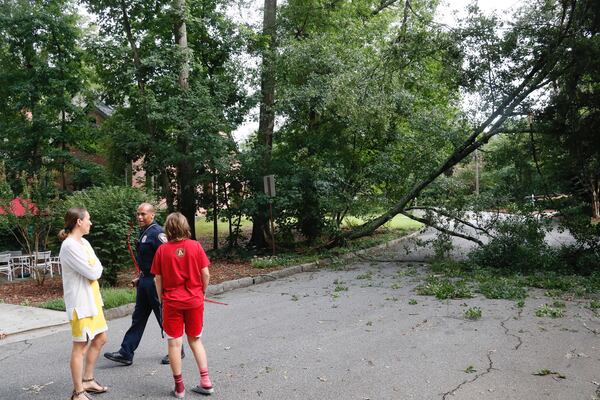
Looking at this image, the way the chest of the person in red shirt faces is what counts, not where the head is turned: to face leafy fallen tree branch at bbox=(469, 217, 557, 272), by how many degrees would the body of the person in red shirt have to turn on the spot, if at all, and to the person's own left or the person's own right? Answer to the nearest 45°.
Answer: approximately 45° to the person's own right

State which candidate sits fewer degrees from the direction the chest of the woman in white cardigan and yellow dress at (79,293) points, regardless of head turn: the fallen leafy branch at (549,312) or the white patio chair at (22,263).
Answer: the fallen leafy branch

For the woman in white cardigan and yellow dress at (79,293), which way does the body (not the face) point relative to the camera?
to the viewer's right

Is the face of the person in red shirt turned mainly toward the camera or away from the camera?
away from the camera

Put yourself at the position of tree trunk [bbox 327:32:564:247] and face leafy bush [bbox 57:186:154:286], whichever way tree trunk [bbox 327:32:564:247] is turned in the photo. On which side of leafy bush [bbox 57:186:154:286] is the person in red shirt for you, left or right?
left

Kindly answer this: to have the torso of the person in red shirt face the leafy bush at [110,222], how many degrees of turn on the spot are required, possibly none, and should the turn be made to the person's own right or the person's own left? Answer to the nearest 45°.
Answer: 0° — they already face it

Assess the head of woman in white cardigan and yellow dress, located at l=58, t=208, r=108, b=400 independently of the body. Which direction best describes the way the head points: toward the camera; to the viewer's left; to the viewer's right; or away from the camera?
to the viewer's right

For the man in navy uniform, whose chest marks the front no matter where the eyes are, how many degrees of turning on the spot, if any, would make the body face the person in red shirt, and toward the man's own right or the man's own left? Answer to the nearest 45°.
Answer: approximately 45° to the man's own left

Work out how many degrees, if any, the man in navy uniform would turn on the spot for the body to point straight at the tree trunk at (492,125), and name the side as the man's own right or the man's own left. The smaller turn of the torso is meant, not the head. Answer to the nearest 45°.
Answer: approximately 180°

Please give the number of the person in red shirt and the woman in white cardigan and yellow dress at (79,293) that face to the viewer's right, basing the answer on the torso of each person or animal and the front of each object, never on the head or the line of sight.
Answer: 1

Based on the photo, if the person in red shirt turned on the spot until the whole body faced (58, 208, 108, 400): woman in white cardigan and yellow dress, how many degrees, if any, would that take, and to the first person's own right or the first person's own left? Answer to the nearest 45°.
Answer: approximately 90° to the first person's own left

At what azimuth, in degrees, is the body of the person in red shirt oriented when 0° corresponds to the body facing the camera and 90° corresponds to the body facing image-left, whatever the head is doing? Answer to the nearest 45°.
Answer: approximately 180°

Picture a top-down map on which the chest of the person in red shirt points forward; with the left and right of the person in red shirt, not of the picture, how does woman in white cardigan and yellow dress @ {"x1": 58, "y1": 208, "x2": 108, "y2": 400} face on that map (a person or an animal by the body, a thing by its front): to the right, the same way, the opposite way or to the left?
to the right

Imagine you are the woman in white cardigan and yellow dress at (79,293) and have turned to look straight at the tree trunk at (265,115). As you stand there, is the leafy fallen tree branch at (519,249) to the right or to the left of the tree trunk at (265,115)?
right

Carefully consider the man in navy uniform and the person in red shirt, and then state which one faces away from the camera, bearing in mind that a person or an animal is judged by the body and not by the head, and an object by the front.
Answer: the person in red shirt

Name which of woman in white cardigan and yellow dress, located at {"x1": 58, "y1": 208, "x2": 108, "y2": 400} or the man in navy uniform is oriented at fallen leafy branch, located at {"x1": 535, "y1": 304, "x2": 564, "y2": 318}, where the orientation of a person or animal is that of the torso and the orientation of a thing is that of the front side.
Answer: the woman in white cardigan and yellow dress
